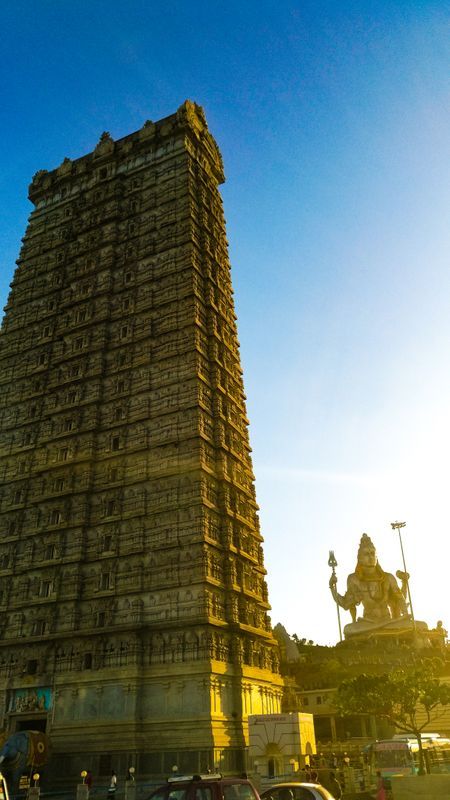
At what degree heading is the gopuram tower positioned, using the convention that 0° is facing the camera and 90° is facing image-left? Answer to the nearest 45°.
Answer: approximately 45°

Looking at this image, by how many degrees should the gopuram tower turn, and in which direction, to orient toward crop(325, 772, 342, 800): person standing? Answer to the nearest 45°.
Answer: approximately 90° to its left

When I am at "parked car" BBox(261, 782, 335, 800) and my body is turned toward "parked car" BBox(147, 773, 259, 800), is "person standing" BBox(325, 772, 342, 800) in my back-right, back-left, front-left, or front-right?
back-right

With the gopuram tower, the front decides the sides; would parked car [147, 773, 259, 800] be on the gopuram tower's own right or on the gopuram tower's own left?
on the gopuram tower's own left
